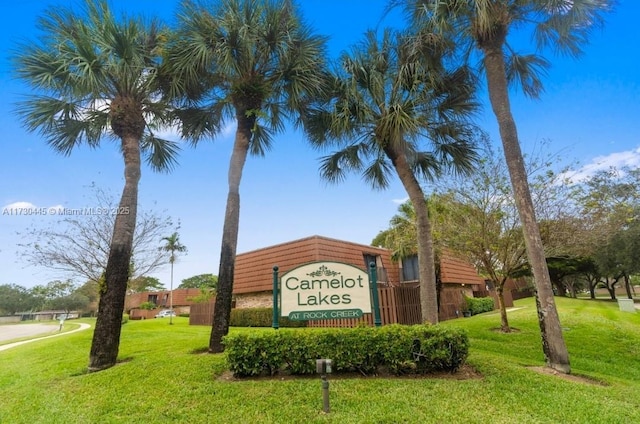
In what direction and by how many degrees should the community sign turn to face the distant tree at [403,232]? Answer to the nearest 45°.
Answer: approximately 180°

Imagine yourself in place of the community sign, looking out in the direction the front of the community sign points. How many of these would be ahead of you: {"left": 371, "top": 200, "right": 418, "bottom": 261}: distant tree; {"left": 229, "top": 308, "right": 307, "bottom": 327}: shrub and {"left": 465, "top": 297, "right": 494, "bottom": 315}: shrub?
0

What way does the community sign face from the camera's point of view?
toward the camera

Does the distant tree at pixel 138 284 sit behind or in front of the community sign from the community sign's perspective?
behind

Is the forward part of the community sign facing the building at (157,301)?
no

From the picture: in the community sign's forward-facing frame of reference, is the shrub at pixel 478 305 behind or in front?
behind

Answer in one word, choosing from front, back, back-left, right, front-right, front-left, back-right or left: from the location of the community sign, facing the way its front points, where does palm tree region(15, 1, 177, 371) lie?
right
